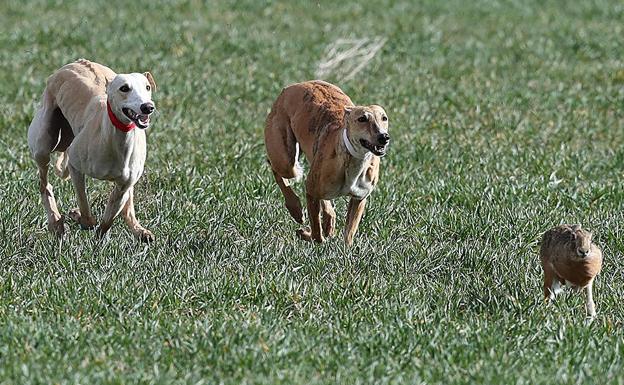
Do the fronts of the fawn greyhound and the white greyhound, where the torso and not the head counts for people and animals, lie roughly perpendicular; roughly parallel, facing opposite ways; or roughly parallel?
roughly parallel

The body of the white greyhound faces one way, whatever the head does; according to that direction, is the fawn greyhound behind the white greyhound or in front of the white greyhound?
in front

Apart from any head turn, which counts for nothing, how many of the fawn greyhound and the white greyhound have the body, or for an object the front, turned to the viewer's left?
0

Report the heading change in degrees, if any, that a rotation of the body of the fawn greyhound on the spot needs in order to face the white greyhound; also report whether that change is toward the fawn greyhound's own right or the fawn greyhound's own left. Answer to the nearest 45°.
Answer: approximately 135° to the fawn greyhound's own right

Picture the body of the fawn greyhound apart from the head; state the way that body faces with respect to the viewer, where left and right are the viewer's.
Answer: facing the viewer and to the right of the viewer

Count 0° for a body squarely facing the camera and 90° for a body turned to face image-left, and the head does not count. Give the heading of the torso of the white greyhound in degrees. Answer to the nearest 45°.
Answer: approximately 315°
